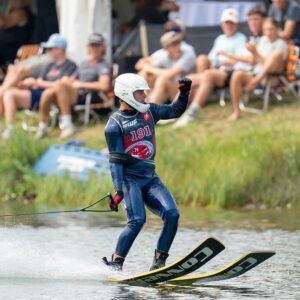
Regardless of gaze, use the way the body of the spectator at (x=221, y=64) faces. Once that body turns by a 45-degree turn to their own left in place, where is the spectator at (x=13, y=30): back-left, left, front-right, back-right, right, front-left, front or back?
back-right

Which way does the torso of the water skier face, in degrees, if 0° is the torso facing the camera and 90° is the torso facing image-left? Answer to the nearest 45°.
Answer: approximately 315°

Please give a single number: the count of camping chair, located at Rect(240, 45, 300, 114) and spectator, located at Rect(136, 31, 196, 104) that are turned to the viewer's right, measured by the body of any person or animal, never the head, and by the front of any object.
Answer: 0

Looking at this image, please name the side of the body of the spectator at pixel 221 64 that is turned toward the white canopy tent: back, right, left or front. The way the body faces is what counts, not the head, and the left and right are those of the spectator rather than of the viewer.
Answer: right

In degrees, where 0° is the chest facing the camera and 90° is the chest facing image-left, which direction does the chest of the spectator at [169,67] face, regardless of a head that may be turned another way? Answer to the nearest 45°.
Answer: approximately 45°
